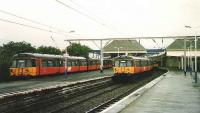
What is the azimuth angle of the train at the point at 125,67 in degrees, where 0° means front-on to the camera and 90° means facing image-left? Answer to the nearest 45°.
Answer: approximately 45°
